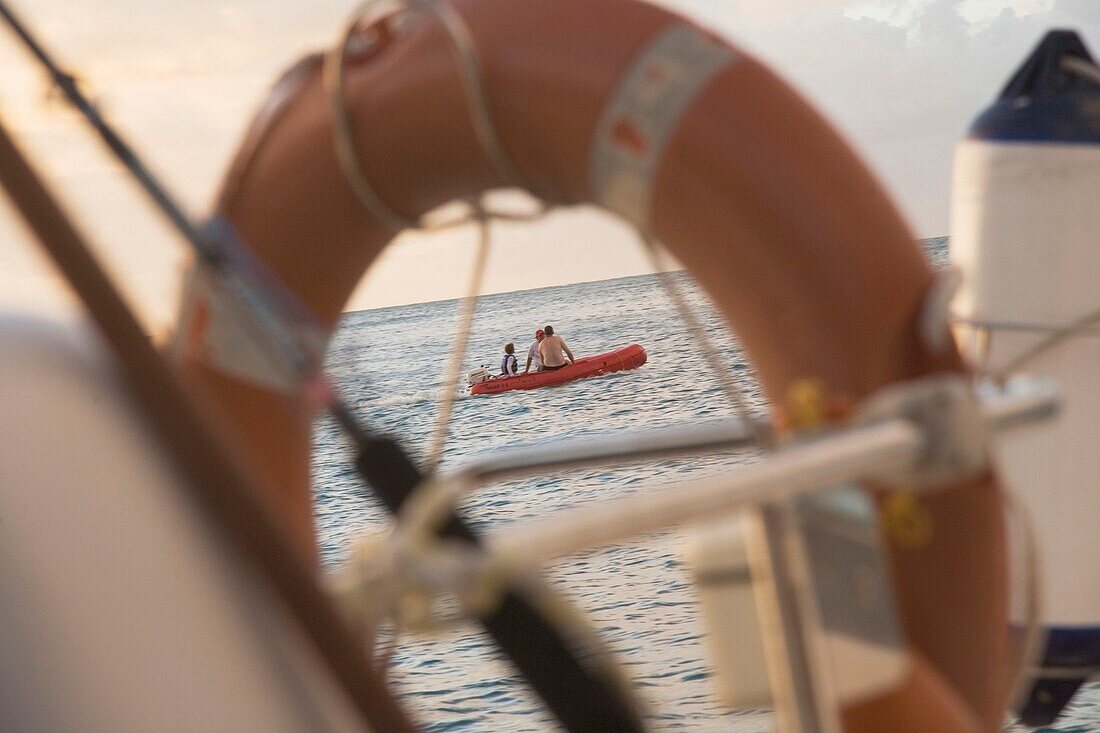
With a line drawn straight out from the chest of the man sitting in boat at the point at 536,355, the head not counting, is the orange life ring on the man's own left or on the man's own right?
on the man's own right
